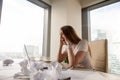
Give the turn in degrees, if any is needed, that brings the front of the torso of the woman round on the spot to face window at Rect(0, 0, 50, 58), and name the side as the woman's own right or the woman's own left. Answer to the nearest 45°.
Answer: approximately 90° to the woman's own right

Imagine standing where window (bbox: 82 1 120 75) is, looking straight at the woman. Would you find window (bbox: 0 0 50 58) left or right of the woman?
right

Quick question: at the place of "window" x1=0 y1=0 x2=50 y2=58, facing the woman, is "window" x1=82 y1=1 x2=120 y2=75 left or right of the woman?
left

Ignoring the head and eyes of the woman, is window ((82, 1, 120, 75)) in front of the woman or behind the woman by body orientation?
behind

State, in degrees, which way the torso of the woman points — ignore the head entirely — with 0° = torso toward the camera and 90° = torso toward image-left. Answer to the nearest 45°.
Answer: approximately 45°
